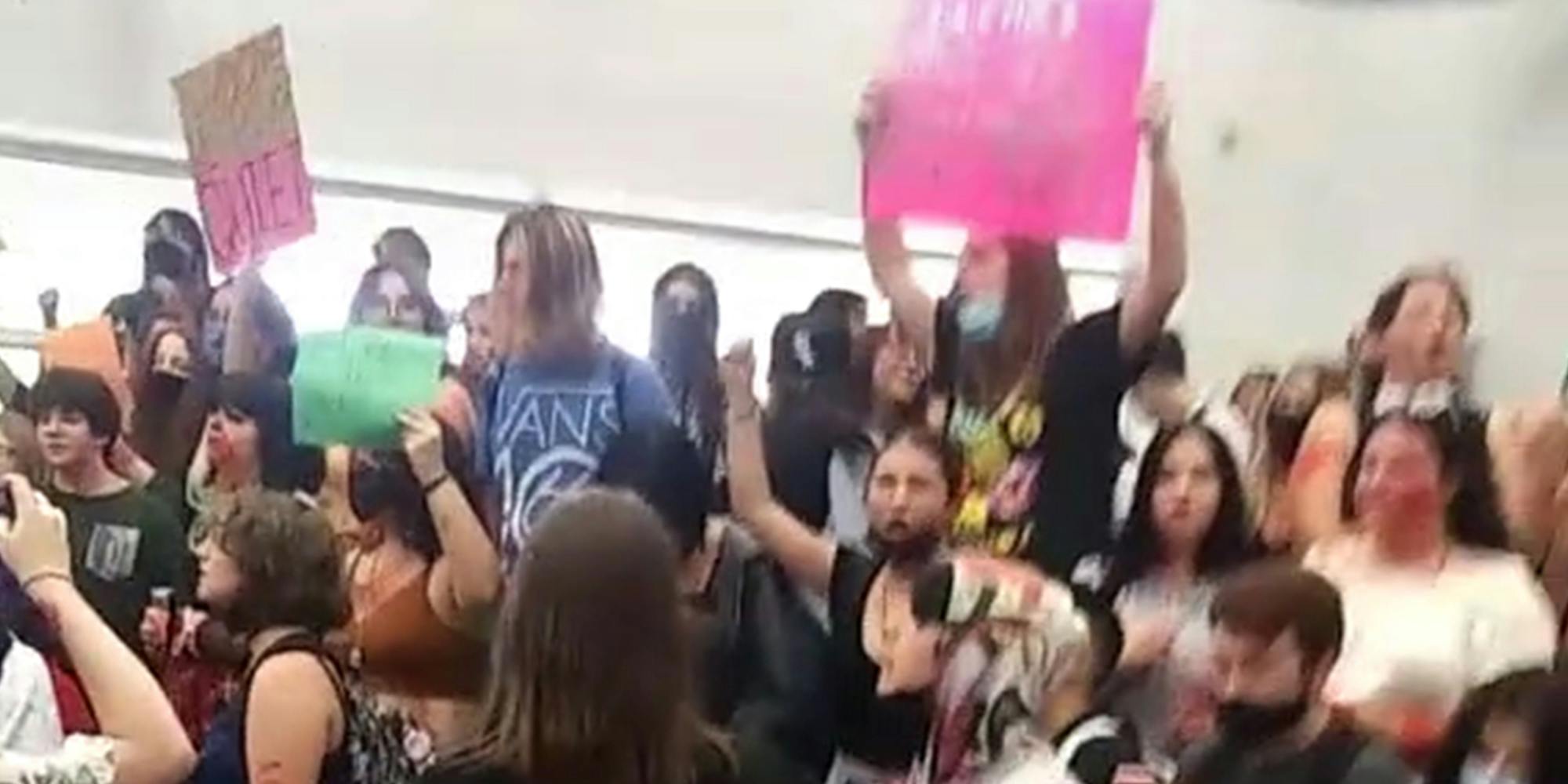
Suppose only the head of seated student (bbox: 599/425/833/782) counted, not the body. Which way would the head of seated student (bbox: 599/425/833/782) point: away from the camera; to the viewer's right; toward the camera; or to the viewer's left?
away from the camera

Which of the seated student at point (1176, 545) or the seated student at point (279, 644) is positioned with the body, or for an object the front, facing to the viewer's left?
the seated student at point (279, 644)

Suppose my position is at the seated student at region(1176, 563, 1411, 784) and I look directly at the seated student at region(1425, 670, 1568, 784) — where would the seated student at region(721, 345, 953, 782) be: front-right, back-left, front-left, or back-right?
back-left

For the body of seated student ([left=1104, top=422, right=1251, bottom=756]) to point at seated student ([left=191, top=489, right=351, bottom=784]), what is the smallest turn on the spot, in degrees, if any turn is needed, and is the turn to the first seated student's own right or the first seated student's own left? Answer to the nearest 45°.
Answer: approximately 45° to the first seated student's own right

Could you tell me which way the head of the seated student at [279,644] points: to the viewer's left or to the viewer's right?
to the viewer's left

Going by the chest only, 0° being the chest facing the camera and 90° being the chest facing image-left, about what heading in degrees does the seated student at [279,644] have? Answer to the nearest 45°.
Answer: approximately 90°

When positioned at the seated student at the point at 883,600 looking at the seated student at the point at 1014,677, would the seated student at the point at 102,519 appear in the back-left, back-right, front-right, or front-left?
back-right

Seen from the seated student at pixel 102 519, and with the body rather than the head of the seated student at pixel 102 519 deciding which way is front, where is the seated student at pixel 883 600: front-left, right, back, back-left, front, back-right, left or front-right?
left

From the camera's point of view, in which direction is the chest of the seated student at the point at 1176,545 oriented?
toward the camera

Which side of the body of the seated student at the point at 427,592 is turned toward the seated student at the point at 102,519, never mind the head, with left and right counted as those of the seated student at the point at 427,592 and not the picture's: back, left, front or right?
right

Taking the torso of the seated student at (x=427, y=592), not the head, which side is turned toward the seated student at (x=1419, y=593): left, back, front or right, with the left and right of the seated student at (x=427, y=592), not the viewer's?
left

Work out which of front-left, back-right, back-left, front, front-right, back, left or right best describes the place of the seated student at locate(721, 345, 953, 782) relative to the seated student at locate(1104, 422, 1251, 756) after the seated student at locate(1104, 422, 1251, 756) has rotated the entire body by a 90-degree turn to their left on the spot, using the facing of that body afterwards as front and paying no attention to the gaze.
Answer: back

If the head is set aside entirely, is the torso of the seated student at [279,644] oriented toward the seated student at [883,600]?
no

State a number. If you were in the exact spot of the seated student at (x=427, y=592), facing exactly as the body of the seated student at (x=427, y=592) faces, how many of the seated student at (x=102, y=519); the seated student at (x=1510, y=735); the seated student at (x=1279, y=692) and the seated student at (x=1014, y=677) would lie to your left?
3

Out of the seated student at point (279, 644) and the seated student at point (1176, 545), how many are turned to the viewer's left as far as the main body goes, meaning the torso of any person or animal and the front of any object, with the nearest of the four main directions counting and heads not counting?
1
